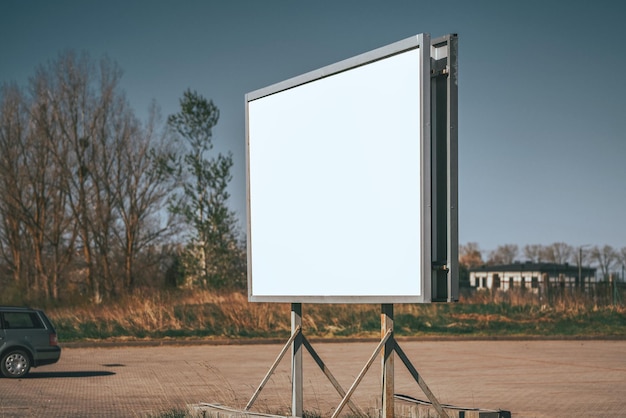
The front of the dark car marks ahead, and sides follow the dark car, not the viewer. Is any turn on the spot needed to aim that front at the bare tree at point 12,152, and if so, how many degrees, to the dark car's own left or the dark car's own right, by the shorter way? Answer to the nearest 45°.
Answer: approximately 90° to the dark car's own right

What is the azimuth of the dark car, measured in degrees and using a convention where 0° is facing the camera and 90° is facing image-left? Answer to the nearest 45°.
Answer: approximately 90°
